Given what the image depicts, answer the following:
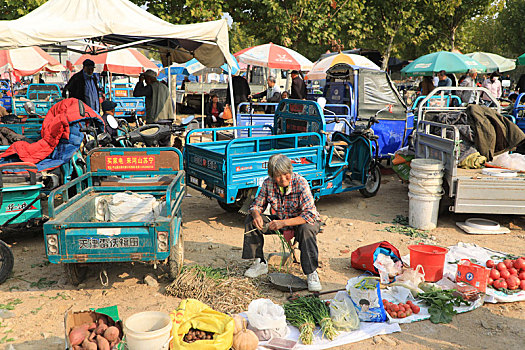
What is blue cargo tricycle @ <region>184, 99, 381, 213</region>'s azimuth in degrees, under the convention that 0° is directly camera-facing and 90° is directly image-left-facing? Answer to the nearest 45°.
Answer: approximately 225°

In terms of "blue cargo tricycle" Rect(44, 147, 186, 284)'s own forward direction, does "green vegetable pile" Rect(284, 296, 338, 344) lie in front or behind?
behind

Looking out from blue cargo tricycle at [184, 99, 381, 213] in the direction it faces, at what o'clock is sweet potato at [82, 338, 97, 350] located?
The sweet potato is roughly at 5 o'clock from the blue cargo tricycle.

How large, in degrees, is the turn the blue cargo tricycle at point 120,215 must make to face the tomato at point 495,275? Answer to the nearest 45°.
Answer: approximately 90° to its right

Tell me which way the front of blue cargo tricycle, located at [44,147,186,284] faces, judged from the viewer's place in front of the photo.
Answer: facing away from the viewer

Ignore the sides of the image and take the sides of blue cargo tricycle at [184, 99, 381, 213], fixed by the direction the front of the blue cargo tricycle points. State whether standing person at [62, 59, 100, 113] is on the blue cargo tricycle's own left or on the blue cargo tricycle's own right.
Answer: on the blue cargo tricycle's own left

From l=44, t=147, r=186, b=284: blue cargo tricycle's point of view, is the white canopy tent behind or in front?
in front

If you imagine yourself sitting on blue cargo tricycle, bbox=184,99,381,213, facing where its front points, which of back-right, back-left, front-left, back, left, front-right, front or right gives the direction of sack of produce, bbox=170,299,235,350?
back-right

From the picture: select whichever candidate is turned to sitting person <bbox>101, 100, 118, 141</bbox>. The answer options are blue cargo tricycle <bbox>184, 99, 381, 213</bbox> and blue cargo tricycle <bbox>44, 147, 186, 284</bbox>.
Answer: blue cargo tricycle <bbox>44, 147, 186, 284</bbox>

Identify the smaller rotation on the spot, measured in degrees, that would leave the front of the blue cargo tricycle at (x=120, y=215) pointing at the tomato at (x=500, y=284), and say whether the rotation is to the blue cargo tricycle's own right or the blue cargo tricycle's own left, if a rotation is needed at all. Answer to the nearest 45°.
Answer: approximately 90° to the blue cargo tricycle's own right

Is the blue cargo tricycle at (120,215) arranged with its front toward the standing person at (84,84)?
yes

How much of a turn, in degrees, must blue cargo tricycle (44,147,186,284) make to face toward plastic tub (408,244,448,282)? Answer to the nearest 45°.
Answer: approximately 90° to its right

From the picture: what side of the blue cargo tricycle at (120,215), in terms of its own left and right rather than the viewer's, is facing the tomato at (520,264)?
right

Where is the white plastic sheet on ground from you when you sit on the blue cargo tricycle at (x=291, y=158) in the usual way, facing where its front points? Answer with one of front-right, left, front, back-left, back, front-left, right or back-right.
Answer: right

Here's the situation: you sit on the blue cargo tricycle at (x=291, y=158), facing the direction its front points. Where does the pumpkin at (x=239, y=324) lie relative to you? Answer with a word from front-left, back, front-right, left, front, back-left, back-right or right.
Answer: back-right

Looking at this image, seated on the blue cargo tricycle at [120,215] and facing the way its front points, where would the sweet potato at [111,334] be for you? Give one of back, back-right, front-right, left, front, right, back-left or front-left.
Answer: back

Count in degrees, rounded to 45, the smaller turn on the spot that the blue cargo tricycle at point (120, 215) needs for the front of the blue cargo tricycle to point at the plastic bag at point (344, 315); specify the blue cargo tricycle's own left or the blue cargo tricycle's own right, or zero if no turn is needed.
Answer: approximately 135° to the blue cargo tricycle's own right
